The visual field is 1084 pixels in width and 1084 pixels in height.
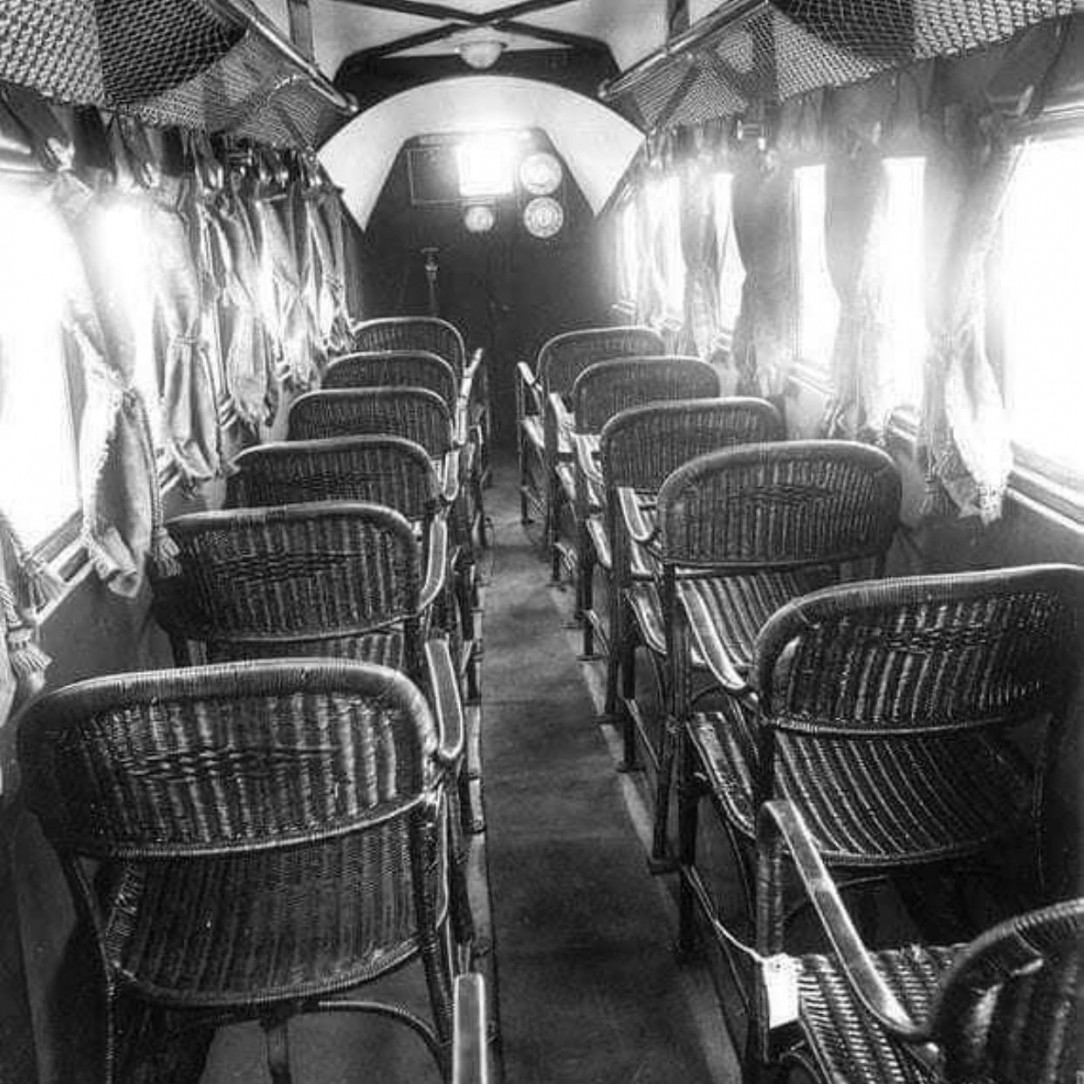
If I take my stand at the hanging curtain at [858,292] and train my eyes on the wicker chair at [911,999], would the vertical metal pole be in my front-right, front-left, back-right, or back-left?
back-right

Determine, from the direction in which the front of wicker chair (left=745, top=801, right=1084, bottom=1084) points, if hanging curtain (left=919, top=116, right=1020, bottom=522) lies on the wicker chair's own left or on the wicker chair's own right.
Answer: on the wicker chair's own right

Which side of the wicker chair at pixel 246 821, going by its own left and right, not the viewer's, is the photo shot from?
back

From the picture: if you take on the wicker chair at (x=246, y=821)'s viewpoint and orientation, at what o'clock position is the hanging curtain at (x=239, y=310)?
The hanging curtain is roughly at 12 o'clock from the wicker chair.

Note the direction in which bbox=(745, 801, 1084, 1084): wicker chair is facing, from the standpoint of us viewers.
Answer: facing away from the viewer and to the left of the viewer

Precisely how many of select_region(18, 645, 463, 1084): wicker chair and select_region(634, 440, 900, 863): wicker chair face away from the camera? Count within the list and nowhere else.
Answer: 2

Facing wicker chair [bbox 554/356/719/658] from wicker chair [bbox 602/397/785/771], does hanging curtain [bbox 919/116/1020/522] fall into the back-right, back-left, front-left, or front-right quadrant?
back-right

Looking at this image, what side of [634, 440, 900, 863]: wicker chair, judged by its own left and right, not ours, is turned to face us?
back

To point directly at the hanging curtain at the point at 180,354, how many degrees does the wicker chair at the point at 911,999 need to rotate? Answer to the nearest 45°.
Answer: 0° — it already faces it

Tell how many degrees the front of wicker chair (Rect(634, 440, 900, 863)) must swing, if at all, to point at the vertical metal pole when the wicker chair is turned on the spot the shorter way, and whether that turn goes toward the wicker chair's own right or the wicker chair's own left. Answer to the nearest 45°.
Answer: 0° — it already faces it

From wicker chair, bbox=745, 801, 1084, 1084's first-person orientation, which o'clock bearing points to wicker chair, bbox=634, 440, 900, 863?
wicker chair, bbox=634, 440, 900, 863 is roughly at 1 o'clock from wicker chair, bbox=745, 801, 1084, 1084.

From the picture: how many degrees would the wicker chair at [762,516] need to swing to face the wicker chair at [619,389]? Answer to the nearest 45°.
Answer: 0° — it already faces it
